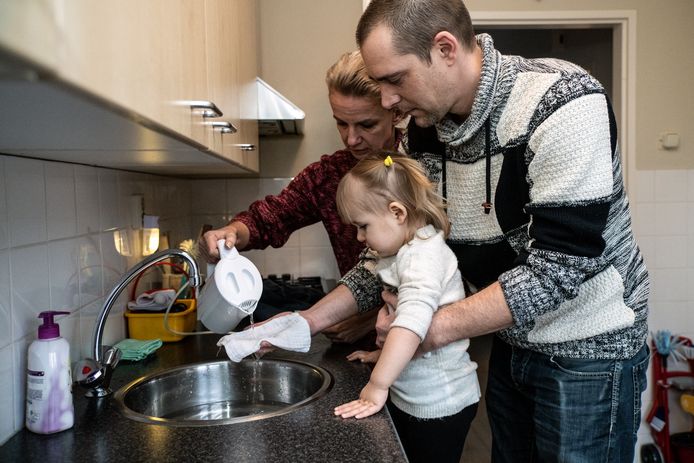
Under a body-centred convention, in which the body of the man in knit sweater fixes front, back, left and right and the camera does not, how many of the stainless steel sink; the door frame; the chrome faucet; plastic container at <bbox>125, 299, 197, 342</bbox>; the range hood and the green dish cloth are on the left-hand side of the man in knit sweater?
0

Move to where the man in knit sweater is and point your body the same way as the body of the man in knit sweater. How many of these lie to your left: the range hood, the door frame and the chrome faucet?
0

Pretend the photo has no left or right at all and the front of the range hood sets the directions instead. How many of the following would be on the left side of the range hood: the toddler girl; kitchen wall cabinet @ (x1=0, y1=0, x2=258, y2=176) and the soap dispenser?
0

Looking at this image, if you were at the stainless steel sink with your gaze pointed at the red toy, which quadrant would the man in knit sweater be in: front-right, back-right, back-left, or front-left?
front-right

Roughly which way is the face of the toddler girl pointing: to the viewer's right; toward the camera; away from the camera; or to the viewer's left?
to the viewer's left

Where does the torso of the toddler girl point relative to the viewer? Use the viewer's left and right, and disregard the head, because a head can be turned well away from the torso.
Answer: facing to the left of the viewer

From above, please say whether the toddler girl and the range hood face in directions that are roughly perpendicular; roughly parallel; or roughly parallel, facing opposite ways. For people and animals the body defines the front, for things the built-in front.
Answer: roughly parallel, facing opposite ways

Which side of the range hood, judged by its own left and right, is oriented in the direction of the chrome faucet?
right

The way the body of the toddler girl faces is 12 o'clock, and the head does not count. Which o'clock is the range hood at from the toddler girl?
The range hood is roughly at 2 o'clock from the toddler girl.

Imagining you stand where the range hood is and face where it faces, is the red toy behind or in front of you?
in front

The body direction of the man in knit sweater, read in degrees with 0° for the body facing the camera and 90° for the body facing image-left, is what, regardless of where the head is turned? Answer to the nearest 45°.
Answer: approximately 45°

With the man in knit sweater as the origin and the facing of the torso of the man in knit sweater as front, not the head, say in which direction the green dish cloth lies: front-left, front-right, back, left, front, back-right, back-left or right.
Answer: front-right

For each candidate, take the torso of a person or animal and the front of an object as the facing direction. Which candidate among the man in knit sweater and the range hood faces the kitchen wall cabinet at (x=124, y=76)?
the man in knit sweater
